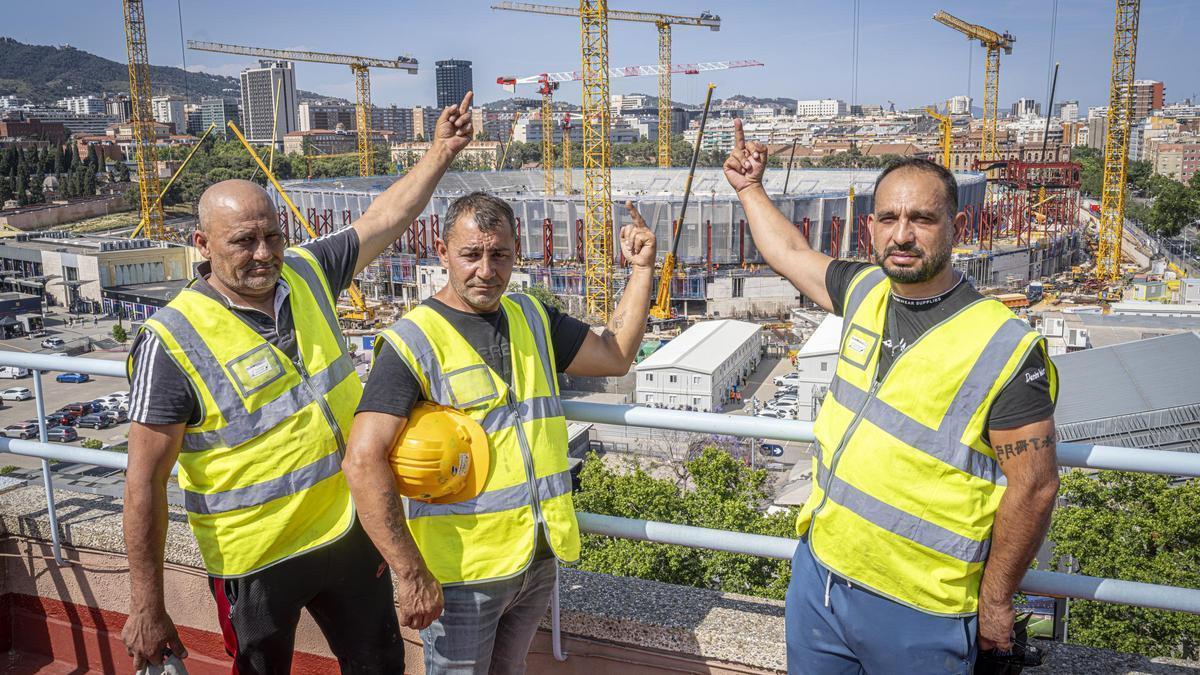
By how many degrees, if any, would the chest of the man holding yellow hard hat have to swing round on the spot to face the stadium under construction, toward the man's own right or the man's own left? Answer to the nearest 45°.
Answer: approximately 135° to the man's own left

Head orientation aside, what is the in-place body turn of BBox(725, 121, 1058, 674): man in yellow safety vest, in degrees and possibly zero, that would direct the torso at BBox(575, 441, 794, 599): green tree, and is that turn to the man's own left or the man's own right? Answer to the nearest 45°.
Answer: approximately 135° to the man's own right

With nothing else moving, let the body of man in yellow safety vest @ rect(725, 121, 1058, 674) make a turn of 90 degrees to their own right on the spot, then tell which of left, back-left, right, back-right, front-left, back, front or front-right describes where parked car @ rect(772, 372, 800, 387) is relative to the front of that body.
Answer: front-right

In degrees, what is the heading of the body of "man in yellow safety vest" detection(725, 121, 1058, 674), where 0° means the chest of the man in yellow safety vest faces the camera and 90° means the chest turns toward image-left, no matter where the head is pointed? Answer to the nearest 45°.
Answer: approximately 45°

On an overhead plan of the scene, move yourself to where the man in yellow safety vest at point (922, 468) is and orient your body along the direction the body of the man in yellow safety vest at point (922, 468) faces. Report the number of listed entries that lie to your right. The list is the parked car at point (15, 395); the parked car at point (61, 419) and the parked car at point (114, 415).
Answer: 3

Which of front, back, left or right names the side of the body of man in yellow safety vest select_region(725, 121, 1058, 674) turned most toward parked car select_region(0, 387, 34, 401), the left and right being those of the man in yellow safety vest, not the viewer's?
right

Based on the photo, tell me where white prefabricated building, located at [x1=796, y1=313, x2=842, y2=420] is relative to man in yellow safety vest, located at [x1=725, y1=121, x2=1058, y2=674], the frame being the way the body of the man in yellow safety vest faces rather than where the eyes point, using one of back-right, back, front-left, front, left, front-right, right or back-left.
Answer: back-right

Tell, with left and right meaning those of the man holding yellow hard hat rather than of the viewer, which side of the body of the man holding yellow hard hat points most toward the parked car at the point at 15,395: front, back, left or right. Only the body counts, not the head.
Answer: back
